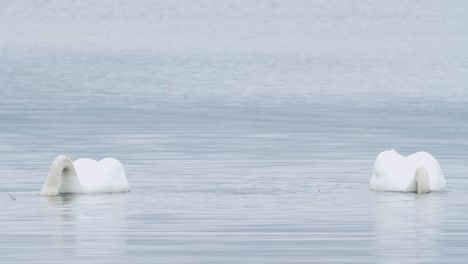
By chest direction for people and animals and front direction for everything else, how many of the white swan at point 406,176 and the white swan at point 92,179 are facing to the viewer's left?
1

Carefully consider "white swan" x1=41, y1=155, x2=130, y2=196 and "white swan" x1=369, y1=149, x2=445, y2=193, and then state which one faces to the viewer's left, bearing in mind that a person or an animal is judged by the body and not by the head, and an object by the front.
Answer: "white swan" x1=41, y1=155, x2=130, y2=196

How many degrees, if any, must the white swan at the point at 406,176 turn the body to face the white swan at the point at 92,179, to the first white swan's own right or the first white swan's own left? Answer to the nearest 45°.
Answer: approximately 135° to the first white swan's own right

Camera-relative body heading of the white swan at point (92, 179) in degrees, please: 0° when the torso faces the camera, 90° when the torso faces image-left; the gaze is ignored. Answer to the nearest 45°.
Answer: approximately 90°

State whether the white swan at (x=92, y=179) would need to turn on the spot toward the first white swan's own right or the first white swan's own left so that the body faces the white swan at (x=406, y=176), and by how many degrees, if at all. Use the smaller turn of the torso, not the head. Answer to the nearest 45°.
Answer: approximately 180°

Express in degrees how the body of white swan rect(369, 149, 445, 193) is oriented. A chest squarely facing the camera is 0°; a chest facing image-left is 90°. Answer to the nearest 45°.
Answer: approximately 315°
